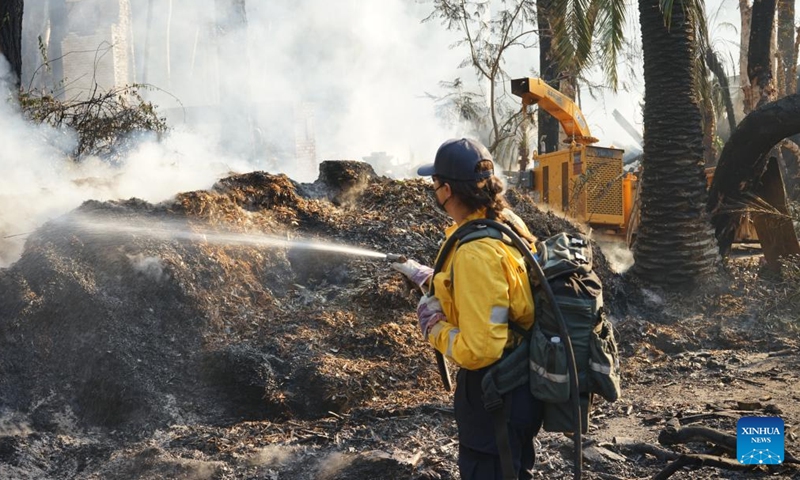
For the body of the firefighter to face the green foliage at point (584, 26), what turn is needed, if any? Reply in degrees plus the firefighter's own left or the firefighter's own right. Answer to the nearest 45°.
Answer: approximately 90° to the firefighter's own right

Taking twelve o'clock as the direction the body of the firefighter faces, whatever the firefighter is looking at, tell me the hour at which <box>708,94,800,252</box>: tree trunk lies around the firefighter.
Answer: The tree trunk is roughly at 4 o'clock from the firefighter.

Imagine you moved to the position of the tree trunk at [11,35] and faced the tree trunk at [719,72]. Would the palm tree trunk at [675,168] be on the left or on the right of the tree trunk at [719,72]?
right

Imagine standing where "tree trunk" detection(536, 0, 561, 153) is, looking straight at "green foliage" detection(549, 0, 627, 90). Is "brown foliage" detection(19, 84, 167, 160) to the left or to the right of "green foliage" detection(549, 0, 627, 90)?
right

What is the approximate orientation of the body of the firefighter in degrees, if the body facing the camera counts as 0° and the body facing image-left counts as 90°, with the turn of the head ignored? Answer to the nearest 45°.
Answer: approximately 90°

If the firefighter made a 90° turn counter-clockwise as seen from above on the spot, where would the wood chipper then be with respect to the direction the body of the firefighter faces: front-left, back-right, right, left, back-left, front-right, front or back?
back

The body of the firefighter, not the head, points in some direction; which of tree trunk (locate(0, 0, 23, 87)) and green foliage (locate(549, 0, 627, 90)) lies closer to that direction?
the tree trunk

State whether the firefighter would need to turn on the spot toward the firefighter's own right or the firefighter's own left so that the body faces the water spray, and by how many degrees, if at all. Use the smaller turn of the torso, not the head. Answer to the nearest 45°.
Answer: approximately 45° to the firefighter's own right

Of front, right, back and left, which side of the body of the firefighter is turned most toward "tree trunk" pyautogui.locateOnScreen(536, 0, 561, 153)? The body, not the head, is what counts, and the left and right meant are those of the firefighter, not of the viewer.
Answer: right

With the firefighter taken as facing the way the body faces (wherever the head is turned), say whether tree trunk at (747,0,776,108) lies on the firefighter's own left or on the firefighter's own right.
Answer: on the firefighter's own right
